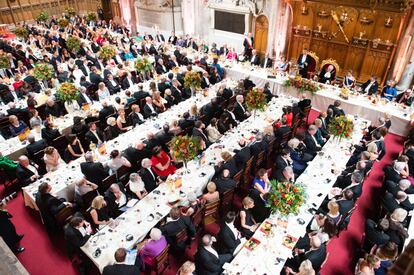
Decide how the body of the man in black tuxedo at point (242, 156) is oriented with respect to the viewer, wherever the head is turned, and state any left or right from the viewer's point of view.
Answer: facing away from the viewer and to the left of the viewer

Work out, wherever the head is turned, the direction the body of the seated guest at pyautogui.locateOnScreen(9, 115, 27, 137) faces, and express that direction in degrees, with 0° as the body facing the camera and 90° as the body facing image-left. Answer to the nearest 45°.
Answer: approximately 315°

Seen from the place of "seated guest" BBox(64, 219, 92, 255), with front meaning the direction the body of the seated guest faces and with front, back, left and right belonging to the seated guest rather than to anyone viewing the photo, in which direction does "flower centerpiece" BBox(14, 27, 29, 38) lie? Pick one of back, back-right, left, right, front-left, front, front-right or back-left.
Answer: left

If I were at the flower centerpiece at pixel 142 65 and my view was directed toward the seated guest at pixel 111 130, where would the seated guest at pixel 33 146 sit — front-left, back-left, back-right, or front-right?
front-right

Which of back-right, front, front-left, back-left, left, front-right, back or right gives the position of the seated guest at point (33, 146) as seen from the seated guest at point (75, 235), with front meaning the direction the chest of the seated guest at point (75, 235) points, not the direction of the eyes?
left

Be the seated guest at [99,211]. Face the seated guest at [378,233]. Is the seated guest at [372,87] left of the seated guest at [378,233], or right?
left

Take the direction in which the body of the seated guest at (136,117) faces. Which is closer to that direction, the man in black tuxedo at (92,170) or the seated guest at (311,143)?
the seated guest

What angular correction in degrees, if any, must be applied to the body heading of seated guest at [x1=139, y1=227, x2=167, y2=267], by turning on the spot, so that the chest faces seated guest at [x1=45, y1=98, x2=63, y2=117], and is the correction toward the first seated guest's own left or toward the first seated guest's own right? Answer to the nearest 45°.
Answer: approximately 45° to the first seated guest's own right

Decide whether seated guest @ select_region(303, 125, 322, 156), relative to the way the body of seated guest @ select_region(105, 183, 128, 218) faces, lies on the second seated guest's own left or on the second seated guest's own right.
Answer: on the second seated guest's own left

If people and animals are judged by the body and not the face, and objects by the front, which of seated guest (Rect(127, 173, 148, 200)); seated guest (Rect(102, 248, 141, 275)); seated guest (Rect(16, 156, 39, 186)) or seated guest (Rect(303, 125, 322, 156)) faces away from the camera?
seated guest (Rect(102, 248, 141, 275))
